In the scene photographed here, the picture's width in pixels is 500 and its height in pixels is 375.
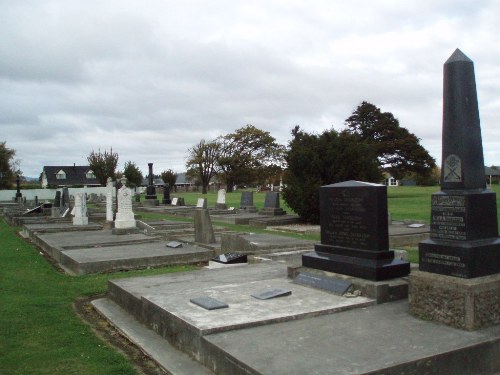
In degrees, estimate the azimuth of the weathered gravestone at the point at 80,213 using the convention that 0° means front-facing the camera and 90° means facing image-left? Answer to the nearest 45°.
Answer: approximately 45°

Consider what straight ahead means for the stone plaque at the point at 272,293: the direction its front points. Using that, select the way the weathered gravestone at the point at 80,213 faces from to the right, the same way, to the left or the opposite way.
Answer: the same way

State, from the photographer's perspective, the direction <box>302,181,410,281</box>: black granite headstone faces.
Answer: facing the viewer and to the left of the viewer

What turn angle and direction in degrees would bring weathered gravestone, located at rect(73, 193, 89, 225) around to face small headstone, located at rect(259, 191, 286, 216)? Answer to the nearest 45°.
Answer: approximately 135° to its left

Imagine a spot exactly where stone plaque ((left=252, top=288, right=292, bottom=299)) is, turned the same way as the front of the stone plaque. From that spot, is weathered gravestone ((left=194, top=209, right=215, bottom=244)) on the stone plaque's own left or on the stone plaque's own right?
on the stone plaque's own right

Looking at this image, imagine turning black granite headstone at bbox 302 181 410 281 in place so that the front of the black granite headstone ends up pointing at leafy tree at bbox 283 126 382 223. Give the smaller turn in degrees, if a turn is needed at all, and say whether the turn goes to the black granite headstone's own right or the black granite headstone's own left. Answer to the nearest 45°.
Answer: approximately 135° to the black granite headstone's own right

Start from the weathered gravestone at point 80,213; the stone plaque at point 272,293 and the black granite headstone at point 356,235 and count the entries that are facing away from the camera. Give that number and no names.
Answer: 0

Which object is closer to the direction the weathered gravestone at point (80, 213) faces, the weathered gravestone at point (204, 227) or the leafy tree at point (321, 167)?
the weathered gravestone

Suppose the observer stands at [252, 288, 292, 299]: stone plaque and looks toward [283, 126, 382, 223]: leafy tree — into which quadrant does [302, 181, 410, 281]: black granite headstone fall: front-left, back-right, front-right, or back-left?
front-right

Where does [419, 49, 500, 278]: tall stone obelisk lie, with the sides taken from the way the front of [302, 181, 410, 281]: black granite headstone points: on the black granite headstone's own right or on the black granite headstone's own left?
on the black granite headstone's own left

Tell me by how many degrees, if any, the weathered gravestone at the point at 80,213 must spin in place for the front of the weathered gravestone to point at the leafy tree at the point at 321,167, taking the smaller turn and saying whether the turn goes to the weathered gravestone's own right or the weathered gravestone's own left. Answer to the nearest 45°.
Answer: approximately 135° to the weathered gravestone's own left

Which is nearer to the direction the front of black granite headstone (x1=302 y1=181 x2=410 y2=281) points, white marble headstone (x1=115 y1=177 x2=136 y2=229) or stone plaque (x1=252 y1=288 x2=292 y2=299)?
the stone plaque

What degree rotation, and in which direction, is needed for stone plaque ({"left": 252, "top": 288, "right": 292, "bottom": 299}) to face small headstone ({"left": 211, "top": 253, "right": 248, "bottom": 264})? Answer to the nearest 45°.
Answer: approximately 135° to its right
